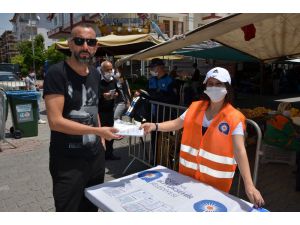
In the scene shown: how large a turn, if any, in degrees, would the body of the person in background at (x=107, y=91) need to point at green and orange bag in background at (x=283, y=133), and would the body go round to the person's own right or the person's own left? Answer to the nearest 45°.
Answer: approximately 45° to the person's own left

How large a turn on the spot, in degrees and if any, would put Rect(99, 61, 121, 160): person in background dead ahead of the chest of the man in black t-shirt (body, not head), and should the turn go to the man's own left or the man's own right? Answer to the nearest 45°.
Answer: approximately 135° to the man's own left

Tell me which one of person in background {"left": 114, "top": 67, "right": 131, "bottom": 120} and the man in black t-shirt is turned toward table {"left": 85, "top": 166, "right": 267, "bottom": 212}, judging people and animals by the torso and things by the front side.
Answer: the man in black t-shirt

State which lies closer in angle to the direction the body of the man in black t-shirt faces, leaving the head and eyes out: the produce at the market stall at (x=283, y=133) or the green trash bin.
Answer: the produce at the market stall

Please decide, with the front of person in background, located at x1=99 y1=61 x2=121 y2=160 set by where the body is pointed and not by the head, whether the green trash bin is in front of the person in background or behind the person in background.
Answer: behind

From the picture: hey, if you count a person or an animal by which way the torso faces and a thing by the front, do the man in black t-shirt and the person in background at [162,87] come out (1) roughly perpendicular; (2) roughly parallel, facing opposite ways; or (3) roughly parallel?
roughly perpendicular

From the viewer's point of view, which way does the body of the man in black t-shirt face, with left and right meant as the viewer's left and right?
facing the viewer and to the right of the viewer

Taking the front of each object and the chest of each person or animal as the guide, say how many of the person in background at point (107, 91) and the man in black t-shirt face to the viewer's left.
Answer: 0
